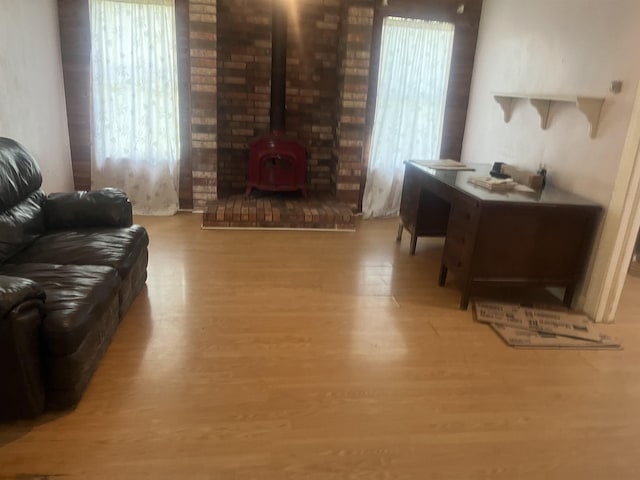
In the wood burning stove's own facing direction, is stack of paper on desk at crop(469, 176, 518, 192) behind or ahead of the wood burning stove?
ahead

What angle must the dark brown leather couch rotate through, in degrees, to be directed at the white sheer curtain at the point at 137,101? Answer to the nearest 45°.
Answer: approximately 135° to its left

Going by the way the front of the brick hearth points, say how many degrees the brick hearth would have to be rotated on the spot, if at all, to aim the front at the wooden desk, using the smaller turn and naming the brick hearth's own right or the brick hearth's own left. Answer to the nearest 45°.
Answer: approximately 45° to the brick hearth's own left

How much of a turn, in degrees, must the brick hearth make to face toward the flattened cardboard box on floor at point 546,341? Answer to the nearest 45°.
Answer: approximately 45° to its left

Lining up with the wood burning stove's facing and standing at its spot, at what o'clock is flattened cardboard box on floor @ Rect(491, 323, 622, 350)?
The flattened cardboard box on floor is roughly at 11 o'clock from the wood burning stove.

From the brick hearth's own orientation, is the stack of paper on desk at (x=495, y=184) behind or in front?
in front

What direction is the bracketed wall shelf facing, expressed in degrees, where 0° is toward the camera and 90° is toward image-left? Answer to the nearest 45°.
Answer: approximately 45°

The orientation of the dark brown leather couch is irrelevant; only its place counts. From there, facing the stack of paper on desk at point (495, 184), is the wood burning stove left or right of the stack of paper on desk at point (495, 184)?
left

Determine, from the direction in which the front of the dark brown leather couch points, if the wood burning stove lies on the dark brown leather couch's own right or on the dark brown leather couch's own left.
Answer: on the dark brown leather couch's own left

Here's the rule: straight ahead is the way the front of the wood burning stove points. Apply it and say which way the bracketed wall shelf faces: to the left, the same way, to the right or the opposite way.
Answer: to the right

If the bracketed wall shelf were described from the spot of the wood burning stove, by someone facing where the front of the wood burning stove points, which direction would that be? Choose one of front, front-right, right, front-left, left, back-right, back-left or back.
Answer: front-left

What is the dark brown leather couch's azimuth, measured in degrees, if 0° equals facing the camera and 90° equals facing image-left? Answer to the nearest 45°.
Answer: approximately 315°

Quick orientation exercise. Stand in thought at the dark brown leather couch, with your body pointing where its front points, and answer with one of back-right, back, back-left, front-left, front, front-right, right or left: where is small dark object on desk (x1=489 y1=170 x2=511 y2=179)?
front-left

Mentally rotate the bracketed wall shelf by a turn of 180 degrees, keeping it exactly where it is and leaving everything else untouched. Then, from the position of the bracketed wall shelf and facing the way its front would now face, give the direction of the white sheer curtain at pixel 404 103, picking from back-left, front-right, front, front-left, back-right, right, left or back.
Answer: left

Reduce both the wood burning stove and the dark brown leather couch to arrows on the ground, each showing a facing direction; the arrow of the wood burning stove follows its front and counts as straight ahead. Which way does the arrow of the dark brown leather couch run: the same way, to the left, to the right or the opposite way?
to the left
